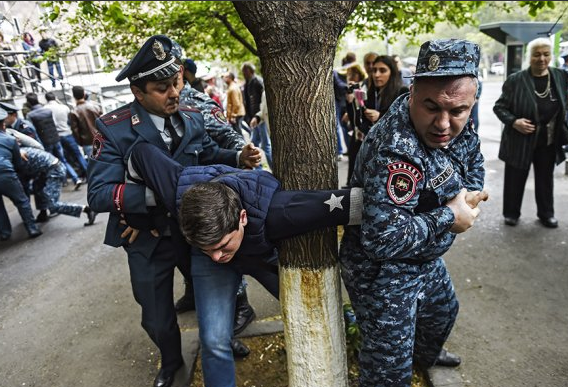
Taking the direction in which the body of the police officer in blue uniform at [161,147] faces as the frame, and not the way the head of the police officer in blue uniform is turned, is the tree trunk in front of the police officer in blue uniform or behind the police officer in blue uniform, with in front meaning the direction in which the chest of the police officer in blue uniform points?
in front

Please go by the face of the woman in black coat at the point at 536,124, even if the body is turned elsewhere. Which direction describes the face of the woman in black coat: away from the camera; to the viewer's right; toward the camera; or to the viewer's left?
toward the camera

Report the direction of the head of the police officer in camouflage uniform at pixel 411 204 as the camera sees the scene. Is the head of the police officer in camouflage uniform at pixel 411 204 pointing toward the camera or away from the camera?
toward the camera

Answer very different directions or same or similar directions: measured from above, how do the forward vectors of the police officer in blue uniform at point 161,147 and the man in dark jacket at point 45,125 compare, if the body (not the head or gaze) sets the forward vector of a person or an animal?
very different directions
